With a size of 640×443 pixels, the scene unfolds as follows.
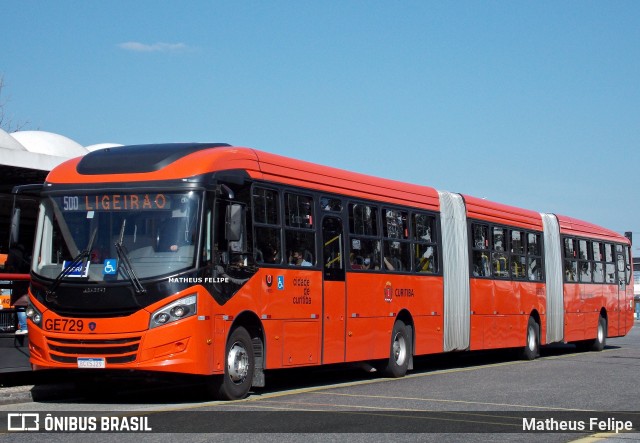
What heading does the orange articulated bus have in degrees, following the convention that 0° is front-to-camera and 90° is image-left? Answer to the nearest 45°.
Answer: approximately 45°
